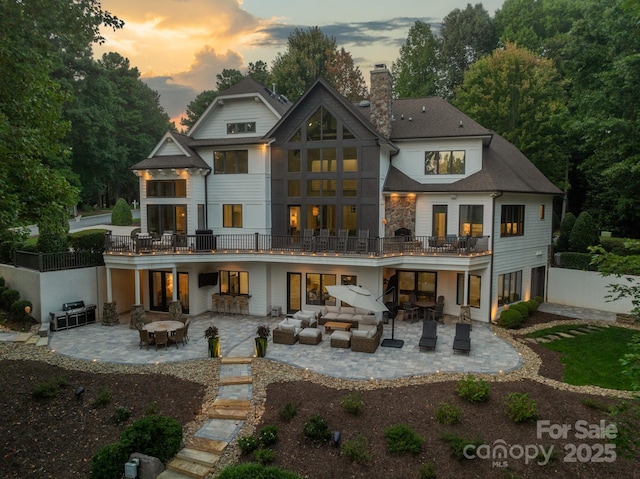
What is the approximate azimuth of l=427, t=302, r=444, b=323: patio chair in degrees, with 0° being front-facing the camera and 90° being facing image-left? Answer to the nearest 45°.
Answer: approximately 90°

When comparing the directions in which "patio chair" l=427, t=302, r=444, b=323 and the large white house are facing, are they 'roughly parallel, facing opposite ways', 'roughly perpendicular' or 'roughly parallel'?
roughly perpendicular

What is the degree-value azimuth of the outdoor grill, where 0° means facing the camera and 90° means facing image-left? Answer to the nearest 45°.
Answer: approximately 315°

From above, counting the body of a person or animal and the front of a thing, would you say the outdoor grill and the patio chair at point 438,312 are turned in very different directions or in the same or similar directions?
very different directions

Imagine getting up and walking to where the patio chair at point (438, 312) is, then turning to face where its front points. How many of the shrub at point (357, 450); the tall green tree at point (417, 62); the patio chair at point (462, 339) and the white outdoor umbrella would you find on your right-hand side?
1

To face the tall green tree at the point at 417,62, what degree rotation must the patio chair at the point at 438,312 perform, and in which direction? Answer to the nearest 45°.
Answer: approximately 90° to its right

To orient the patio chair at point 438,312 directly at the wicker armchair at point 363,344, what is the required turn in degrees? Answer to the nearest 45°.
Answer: approximately 45° to its left

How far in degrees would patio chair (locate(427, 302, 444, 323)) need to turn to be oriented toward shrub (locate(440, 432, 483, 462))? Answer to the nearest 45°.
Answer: approximately 90° to its left

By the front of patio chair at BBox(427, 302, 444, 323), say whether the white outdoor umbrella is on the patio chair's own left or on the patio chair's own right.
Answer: on the patio chair's own left

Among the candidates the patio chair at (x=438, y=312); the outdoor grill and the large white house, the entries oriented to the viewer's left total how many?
1
